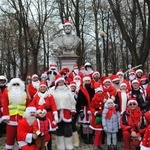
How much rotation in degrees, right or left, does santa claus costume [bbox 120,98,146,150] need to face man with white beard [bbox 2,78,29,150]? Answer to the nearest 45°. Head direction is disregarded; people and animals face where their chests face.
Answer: approximately 90° to its right

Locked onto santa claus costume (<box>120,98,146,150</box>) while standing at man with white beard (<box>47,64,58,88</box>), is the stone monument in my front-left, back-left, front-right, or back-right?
back-left

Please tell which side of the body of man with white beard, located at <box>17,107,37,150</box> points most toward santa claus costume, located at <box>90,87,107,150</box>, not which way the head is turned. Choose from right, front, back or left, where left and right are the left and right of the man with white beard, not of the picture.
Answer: left

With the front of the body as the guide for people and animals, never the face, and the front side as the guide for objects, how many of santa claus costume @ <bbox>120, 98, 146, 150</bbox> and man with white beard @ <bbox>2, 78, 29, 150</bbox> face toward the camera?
2

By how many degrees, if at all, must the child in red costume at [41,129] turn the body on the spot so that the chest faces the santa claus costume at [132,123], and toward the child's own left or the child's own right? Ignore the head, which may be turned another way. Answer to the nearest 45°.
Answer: approximately 90° to the child's own left

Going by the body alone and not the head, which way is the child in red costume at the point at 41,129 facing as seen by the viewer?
toward the camera

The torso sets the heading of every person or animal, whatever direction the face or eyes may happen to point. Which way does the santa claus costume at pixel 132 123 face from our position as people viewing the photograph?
facing the viewer

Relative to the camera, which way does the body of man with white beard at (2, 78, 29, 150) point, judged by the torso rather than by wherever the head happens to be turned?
toward the camera

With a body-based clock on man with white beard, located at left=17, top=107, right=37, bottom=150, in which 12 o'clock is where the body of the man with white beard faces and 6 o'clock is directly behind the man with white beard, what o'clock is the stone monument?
The stone monument is roughly at 8 o'clock from the man with white beard.

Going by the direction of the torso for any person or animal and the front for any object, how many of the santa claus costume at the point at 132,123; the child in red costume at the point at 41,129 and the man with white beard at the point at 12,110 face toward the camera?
3
